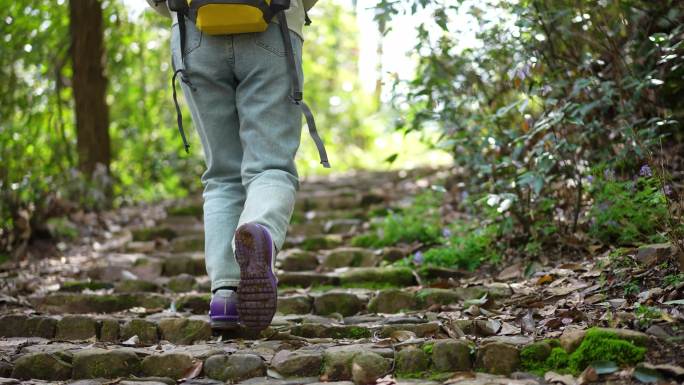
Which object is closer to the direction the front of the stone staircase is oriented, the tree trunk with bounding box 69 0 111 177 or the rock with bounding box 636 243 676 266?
the rock

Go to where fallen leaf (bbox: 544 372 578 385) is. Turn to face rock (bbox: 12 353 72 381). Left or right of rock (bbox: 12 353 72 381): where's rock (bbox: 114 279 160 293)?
right

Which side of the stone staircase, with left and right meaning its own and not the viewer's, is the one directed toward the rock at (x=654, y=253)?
left

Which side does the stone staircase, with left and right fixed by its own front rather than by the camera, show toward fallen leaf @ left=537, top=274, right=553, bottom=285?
left

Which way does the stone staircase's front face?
toward the camera

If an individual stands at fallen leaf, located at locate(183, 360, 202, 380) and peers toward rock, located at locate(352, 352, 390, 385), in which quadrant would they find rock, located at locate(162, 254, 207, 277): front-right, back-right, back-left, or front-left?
back-left

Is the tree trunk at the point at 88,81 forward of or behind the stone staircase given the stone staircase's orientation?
behind
